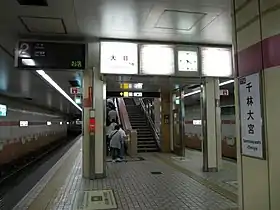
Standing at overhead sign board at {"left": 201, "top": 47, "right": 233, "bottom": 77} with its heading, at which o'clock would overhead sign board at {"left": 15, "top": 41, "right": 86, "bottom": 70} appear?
overhead sign board at {"left": 15, "top": 41, "right": 86, "bottom": 70} is roughly at 2 o'clock from overhead sign board at {"left": 201, "top": 47, "right": 233, "bottom": 77}.

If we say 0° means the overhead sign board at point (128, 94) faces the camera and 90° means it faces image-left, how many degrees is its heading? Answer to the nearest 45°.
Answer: approximately 0°

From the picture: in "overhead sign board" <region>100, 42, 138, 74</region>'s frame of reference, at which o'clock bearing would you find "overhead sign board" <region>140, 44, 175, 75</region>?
"overhead sign board" <region>140, 44, 175, 75</region> is roughly at 9 o'clock from "overhead sign board" <region>100, 42, 138, 74</region>.

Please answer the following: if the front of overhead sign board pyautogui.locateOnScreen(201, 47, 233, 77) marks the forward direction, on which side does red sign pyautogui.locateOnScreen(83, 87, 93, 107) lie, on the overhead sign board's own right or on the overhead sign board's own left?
on the overhead sign board's own right

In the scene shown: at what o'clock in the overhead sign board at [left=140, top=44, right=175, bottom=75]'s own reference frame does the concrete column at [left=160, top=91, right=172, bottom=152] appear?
The concrete column is roughly at 6 o'clock from the overhead sign board.
